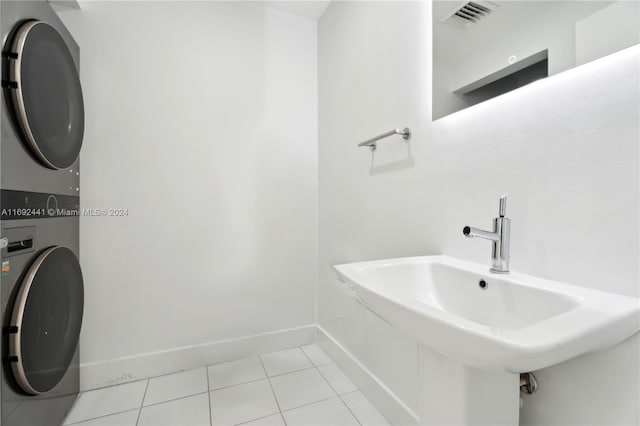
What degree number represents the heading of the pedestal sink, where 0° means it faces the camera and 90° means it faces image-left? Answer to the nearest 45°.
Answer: approximately 45°

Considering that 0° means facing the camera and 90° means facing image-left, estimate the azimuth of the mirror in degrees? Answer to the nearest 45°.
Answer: approximately 45°
